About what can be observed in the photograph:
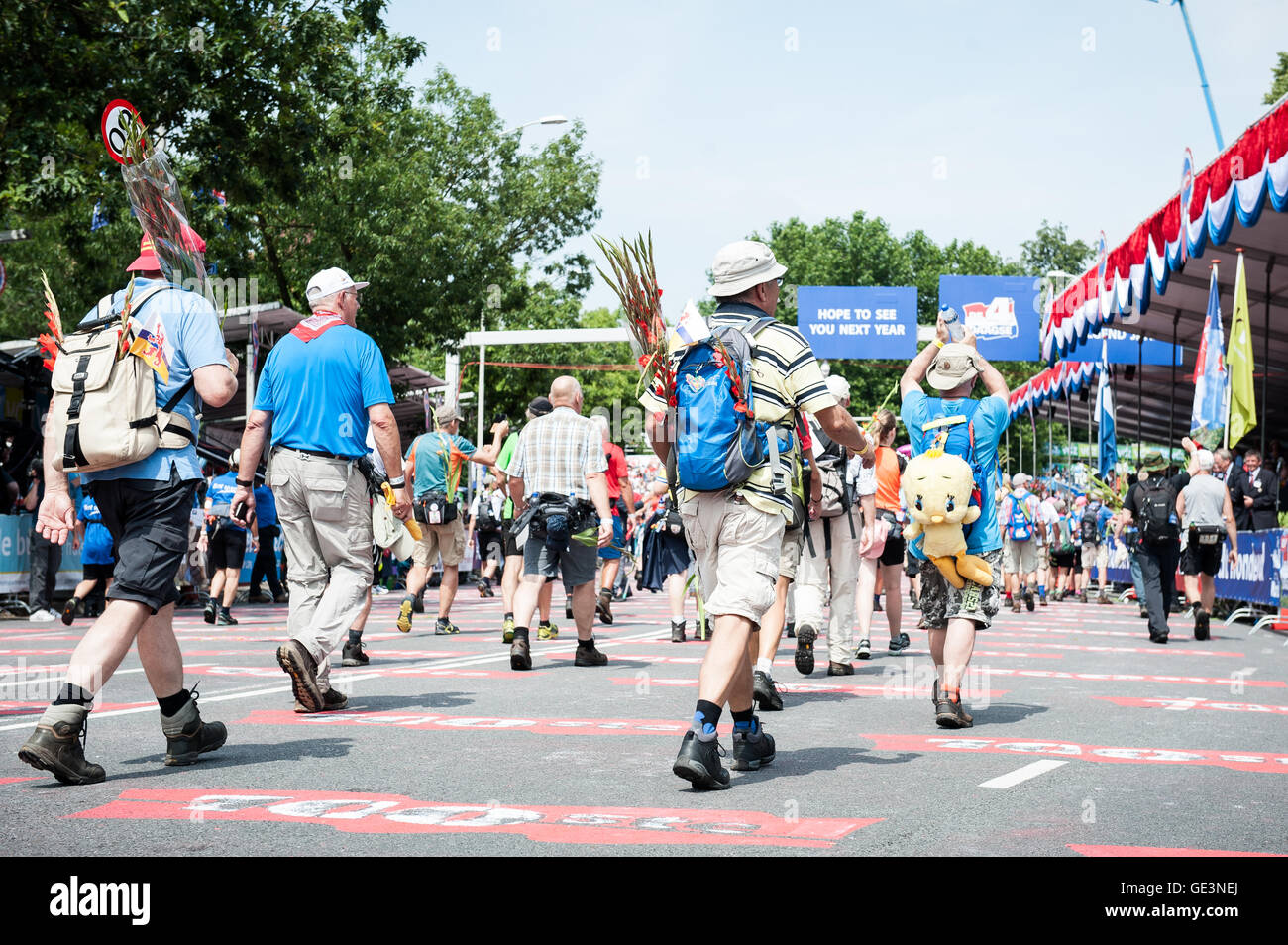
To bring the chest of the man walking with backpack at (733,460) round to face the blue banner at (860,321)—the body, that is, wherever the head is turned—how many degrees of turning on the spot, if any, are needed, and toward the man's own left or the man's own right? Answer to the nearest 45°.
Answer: approximately 45° to the man's own left

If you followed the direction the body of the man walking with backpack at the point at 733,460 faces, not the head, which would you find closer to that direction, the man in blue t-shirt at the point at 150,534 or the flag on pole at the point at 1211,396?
the flag on pole

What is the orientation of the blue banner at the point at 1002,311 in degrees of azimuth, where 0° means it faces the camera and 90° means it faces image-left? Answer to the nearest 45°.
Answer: approximately 0°

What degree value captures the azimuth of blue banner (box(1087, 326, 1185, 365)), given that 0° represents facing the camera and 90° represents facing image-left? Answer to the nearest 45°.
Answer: approximately 0°

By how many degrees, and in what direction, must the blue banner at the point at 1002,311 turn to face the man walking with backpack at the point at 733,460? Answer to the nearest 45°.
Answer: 0° — it already faces them

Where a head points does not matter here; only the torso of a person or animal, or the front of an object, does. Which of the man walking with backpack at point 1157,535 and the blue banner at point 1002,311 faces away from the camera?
the man walking with backpack

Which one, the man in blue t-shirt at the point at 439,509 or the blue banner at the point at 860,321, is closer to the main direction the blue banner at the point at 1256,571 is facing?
the man in blue t-shirt

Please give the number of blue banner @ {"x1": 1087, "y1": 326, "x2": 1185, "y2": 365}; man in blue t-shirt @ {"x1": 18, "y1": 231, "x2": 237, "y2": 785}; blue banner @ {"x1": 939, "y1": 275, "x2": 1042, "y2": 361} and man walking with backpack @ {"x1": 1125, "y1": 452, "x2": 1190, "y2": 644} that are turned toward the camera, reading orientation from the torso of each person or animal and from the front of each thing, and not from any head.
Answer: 2

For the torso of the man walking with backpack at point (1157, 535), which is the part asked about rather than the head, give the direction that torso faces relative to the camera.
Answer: away from the camera

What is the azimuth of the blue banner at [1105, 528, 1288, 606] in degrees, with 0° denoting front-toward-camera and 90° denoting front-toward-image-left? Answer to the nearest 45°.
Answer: approximately 45°

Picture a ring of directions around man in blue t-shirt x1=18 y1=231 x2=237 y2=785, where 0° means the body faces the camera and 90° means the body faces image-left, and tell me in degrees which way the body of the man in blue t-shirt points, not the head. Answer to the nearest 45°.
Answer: approximately 225°

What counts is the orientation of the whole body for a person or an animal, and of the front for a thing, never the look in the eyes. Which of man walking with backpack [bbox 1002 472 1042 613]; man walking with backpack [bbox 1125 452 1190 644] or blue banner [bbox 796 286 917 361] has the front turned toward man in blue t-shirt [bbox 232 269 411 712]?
the blue banner
